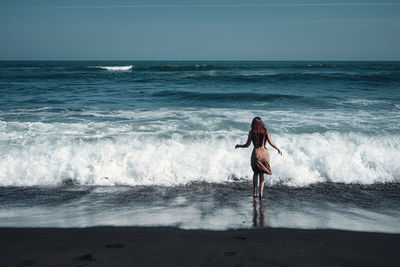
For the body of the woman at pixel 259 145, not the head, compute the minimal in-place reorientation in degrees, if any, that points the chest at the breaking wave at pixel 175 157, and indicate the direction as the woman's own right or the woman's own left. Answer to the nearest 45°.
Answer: approximately 45° to the woman's own left

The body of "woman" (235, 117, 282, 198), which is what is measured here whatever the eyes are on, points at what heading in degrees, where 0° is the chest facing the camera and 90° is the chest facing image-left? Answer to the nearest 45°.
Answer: approximately 180°

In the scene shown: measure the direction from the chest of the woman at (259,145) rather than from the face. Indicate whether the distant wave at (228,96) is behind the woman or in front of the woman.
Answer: in front

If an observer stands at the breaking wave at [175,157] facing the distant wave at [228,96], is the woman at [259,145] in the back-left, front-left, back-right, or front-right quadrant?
back-right

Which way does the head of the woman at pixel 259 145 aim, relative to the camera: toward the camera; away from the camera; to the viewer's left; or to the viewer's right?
away from the camera
